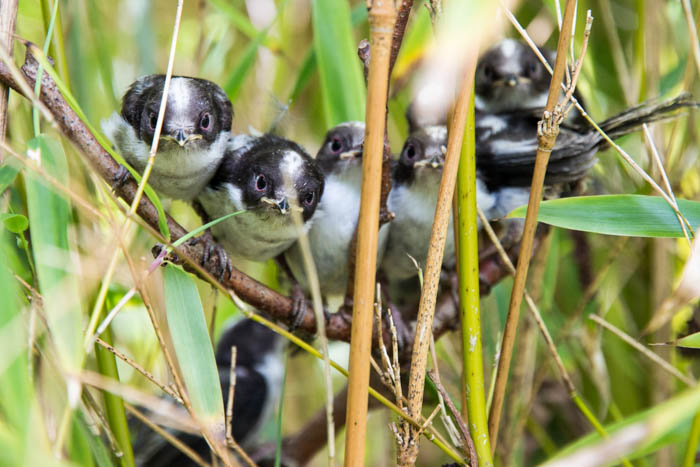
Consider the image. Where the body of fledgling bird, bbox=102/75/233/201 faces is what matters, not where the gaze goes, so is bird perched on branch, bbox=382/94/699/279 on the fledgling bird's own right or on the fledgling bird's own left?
on the fledgling bird's own left

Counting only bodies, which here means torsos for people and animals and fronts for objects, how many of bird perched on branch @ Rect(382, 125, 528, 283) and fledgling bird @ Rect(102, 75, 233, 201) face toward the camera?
2

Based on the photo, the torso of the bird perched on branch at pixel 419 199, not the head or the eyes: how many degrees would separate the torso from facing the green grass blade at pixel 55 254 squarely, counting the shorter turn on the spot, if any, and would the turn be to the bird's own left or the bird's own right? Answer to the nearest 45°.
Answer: approximately 45° to the bird's own right

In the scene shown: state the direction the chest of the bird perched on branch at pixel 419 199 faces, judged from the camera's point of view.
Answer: toward the camera

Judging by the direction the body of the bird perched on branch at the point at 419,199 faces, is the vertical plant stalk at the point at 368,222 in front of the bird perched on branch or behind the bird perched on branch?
in front

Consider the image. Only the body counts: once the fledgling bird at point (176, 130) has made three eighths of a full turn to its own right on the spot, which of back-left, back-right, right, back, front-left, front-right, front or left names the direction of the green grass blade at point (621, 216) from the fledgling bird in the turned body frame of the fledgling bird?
back

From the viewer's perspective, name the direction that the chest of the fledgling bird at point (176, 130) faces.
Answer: toward the camera

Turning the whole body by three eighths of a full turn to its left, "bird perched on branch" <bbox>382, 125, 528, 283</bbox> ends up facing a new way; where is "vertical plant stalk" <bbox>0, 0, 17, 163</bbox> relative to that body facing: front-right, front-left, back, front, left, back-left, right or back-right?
back

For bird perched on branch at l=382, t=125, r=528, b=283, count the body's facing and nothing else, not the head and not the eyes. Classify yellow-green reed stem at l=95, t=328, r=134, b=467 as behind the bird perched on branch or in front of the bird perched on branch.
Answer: in front

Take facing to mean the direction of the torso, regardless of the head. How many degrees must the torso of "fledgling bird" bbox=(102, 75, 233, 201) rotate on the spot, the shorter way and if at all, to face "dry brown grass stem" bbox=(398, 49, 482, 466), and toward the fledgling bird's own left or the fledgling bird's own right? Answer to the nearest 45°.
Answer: approximately 45° to the fledgling bird's own left
